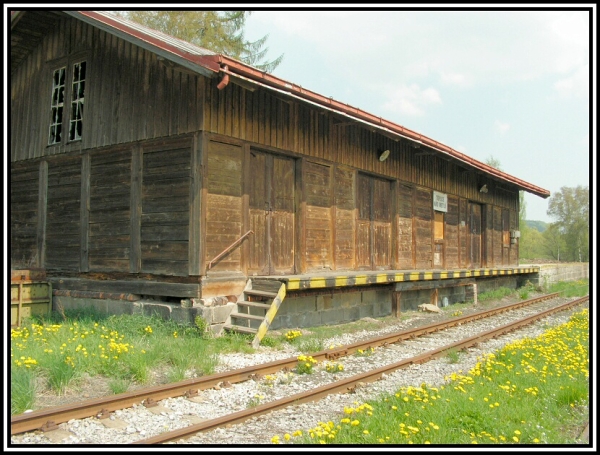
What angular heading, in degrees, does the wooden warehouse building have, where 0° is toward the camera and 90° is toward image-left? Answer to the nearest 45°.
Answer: approximately 315°

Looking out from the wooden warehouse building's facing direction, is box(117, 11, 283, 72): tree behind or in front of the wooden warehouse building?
behind
